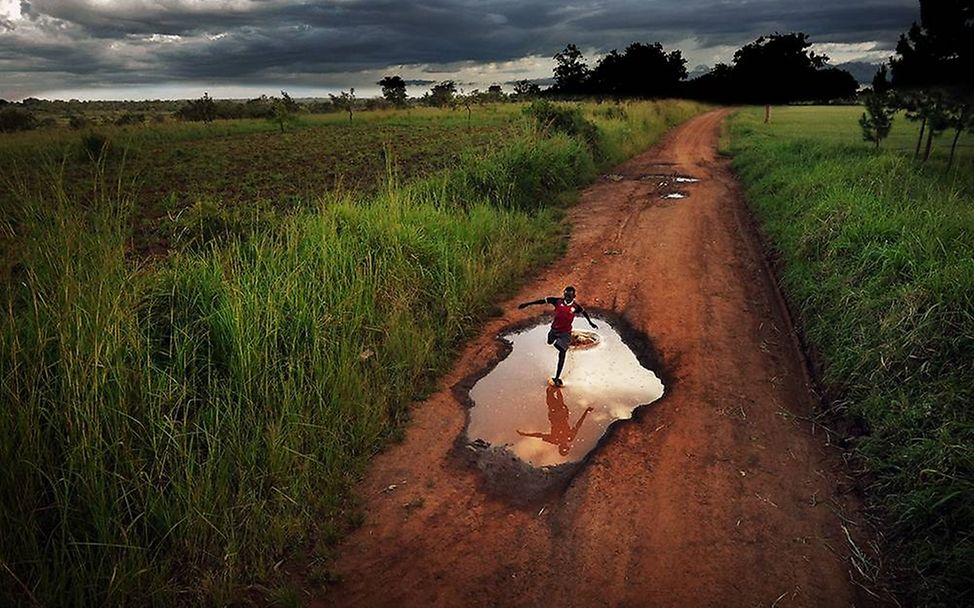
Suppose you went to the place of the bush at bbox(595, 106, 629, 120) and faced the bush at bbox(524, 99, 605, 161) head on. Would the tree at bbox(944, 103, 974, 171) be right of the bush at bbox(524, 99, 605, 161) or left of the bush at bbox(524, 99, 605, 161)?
left

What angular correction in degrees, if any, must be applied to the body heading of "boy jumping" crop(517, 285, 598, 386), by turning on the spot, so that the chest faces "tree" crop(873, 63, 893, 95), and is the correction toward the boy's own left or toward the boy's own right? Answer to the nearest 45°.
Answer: approximately 135° to the boy's own left

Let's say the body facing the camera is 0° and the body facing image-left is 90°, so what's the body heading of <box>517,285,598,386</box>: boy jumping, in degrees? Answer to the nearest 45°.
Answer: approximately 0°

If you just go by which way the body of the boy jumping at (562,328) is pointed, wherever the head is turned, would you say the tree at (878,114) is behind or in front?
behind

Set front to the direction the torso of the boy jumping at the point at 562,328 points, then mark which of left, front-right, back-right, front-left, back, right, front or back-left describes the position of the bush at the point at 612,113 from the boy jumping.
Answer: back

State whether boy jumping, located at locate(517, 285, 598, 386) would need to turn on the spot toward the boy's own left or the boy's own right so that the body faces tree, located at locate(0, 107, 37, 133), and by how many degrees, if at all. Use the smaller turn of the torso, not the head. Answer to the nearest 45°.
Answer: approximately 135° to the boy's own right

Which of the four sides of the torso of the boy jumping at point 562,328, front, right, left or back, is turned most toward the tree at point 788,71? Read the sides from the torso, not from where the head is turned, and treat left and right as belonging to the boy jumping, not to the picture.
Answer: back

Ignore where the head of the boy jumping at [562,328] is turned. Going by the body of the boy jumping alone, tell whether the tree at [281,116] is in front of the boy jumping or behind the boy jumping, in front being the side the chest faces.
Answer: behind
